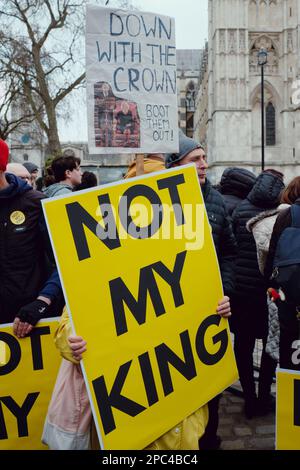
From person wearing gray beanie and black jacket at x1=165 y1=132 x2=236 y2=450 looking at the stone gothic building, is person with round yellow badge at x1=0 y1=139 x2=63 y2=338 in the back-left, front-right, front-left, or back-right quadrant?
back-left

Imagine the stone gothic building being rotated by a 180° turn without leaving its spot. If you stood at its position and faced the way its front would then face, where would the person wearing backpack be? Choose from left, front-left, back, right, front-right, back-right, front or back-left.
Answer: back

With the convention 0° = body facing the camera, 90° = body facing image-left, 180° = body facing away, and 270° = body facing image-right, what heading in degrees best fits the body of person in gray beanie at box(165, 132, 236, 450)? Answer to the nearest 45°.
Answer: approximately 315°

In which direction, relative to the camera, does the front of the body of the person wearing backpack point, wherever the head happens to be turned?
away from the camera

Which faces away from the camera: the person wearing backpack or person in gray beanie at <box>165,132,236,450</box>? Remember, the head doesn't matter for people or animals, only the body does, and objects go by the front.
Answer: the person wearing backpack

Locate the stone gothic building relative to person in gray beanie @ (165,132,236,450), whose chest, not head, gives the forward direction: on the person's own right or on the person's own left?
on the person's own left

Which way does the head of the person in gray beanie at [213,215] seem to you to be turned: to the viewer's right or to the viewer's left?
to the viewer's right

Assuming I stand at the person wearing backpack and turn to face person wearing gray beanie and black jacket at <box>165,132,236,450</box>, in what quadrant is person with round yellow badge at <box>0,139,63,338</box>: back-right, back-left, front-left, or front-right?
front-left

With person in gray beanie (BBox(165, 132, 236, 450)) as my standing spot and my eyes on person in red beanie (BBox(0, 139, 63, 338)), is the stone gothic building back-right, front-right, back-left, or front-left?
back-right

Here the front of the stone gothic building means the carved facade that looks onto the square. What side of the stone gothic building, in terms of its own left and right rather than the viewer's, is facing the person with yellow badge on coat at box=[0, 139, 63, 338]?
front

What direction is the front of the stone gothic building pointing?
toward the camera

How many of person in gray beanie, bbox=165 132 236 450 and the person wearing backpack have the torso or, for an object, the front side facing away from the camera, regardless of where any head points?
1
